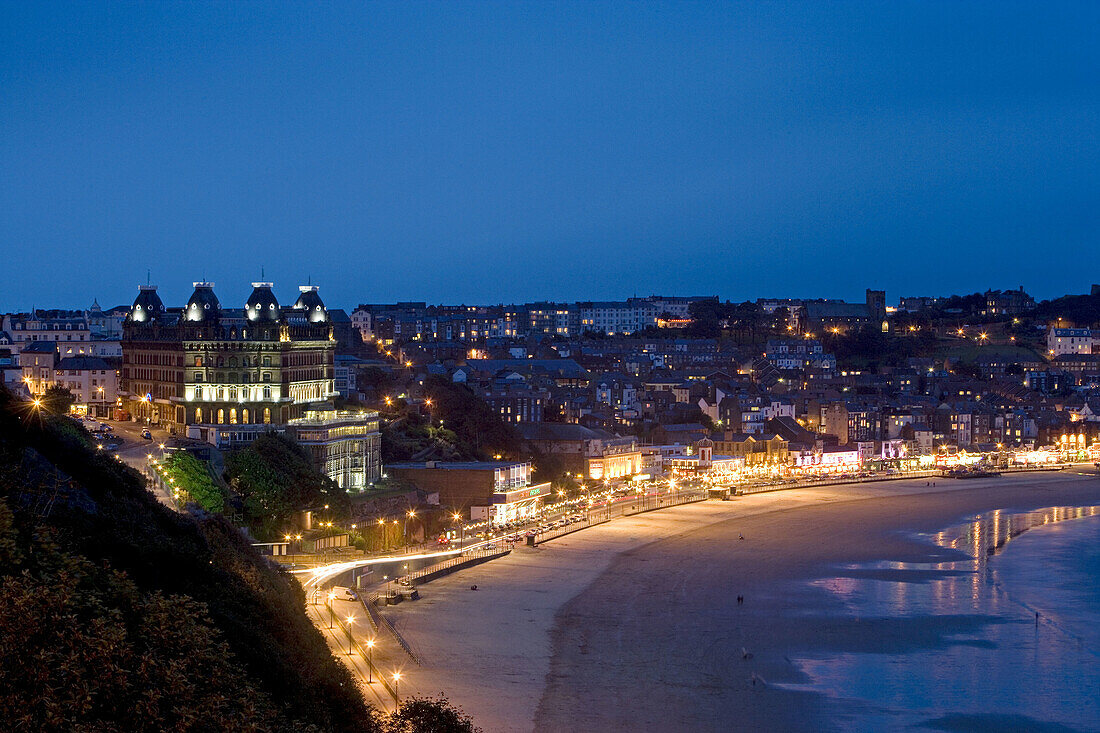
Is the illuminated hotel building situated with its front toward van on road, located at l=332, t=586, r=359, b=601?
yes

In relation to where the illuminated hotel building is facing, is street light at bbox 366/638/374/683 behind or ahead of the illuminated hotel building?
ahead

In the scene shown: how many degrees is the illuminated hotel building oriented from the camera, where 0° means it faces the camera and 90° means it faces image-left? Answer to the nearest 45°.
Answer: approximately 0°
